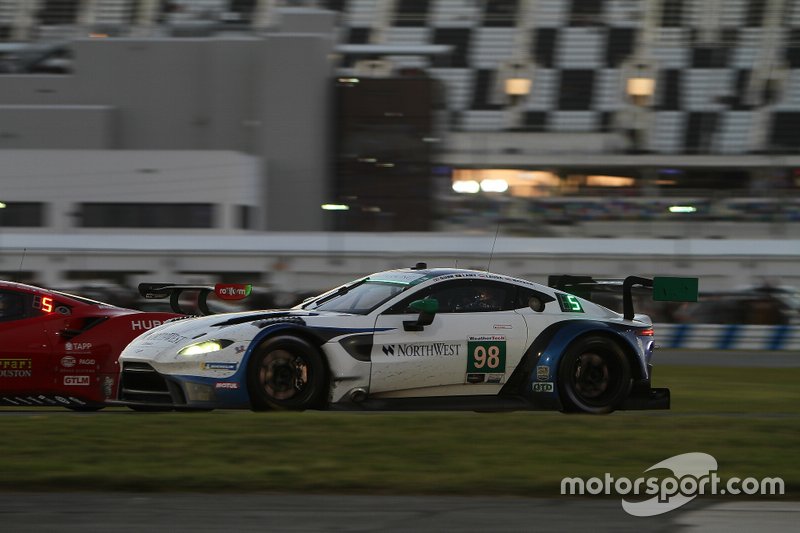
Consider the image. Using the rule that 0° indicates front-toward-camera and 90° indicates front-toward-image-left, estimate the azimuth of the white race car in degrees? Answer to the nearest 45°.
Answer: approximately 90°

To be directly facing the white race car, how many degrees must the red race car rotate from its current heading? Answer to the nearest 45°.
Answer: approximately 180°

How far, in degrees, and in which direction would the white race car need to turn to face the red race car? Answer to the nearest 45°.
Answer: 0° — it already faces it

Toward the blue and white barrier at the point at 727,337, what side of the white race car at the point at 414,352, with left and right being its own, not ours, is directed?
right

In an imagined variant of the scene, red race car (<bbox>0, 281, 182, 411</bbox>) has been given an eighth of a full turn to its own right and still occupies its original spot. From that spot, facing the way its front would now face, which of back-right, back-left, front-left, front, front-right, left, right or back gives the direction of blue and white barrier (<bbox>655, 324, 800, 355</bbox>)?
right

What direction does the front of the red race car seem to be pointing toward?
to the viewer's left

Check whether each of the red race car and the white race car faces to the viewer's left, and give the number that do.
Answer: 2
